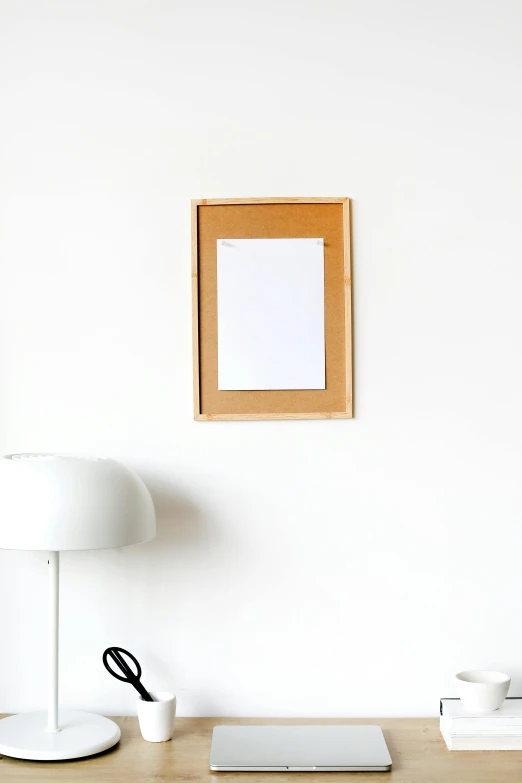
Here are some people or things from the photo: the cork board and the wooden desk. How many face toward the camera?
2

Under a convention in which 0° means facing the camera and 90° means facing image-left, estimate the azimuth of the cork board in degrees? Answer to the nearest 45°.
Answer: approximately 0°

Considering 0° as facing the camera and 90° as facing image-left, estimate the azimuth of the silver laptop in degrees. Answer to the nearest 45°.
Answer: approximately 0°

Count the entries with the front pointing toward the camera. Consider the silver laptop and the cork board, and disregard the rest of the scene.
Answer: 2
